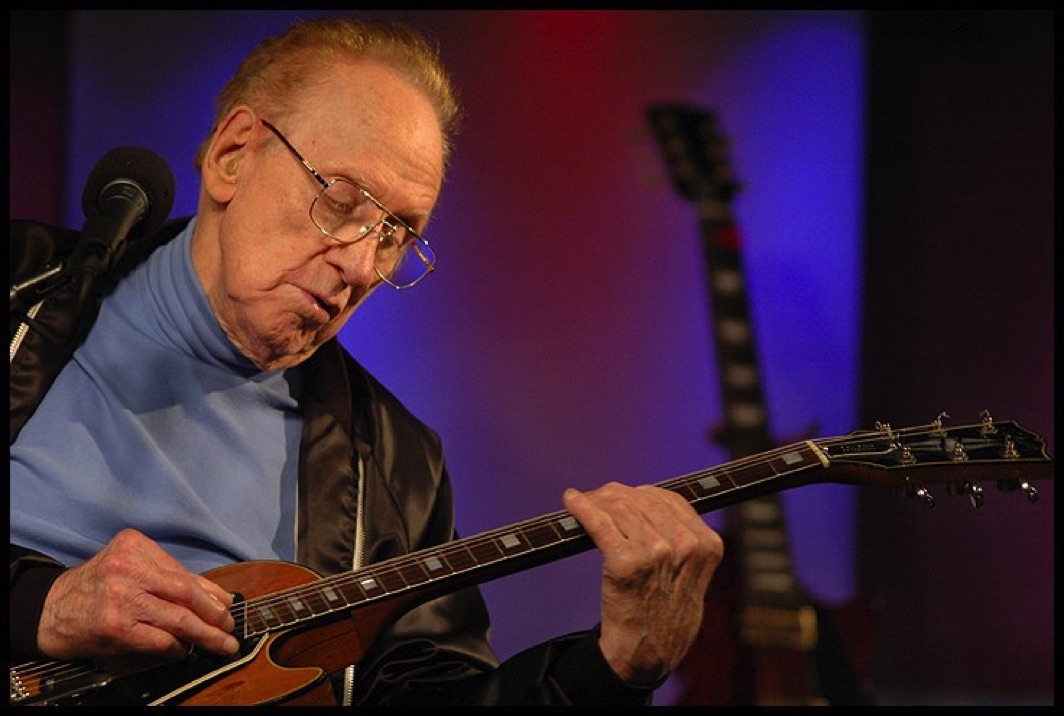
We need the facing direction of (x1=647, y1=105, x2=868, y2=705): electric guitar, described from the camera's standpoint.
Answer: facing the viewer

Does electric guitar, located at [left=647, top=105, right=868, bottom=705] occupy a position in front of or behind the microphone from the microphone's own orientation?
in front

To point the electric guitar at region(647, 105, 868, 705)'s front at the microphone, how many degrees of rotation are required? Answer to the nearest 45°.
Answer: approximately 45° to its right

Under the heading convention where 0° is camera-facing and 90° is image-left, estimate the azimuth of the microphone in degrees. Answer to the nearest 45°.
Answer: approximately 225°

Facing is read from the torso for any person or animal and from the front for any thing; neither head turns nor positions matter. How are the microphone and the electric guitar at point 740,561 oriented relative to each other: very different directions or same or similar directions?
very different directions

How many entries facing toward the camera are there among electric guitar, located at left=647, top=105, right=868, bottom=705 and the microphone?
1

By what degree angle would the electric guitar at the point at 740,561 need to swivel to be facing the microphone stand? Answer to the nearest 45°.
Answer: approximately 45° to its right
